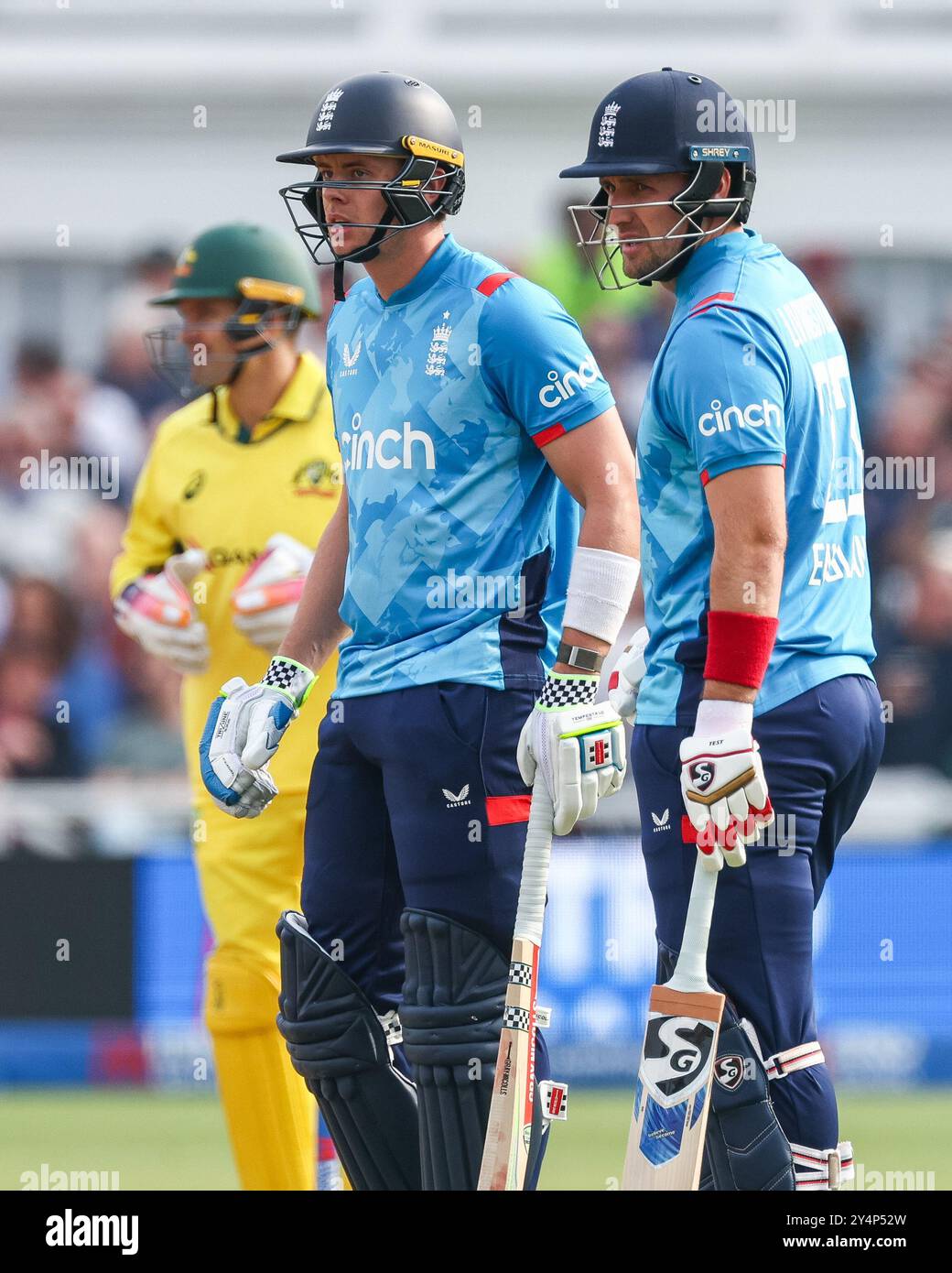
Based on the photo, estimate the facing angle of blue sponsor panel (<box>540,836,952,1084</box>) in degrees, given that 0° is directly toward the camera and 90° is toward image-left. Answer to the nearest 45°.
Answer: approximately 0°
